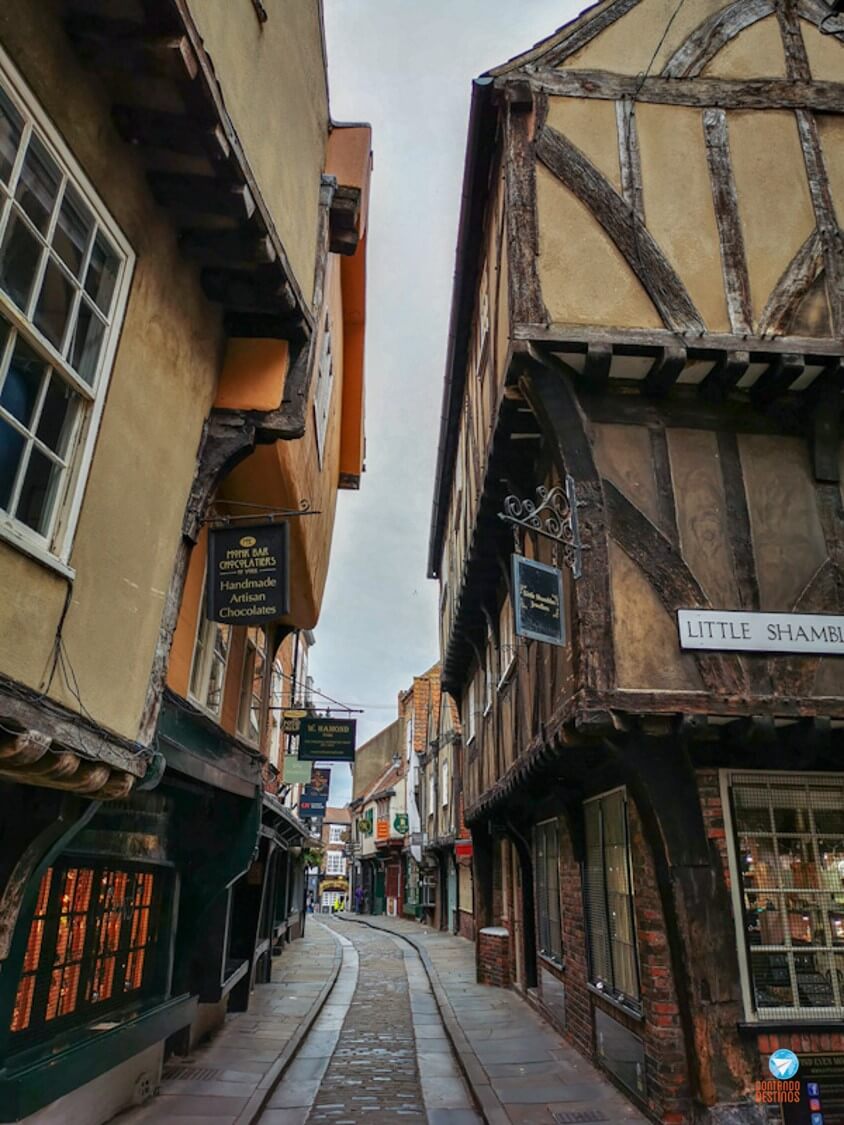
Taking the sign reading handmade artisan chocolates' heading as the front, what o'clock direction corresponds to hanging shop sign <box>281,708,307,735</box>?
The hanging shop sign is roughly at 6 o'clock from the sign reading handmade artisan chocolates.

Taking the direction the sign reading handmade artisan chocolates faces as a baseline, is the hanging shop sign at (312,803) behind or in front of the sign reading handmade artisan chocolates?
behind

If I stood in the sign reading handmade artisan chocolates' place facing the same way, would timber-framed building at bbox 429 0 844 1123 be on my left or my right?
on my left

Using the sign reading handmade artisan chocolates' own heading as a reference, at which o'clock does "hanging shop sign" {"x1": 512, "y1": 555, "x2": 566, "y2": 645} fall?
The hanging shop sign is roughly at 9 o'clock from the sign reading handmade artisan chocolates.

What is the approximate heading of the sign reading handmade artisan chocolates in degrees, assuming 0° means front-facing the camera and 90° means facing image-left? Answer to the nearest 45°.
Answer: approximately 0°

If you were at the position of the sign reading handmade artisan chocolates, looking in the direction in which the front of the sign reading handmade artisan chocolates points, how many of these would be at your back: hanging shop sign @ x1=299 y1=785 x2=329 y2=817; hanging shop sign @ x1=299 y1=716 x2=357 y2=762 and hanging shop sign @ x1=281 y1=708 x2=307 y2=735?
3

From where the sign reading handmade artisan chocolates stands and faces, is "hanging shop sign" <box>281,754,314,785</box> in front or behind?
behind

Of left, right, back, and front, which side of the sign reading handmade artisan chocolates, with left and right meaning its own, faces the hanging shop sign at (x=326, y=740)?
back
